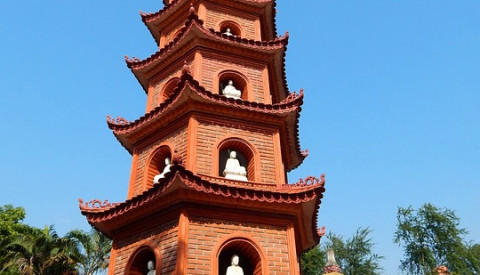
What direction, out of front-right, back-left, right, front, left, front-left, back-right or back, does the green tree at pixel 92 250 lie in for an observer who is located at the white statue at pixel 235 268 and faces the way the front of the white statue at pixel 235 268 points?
back-right

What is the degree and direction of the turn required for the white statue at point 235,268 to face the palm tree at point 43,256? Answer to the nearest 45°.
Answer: approximately 135° to its right

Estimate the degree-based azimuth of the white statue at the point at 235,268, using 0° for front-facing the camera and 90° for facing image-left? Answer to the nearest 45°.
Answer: approximately 0°

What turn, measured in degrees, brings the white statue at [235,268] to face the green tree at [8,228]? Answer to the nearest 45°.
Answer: approximately 135° to its right

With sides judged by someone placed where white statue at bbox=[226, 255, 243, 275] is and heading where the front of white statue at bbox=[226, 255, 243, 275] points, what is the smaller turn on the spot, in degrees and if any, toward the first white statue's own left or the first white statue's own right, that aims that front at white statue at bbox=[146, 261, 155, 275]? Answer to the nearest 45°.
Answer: approximately 90° to the first white statue's own right

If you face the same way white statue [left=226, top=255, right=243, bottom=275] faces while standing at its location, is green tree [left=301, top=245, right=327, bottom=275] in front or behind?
behind
